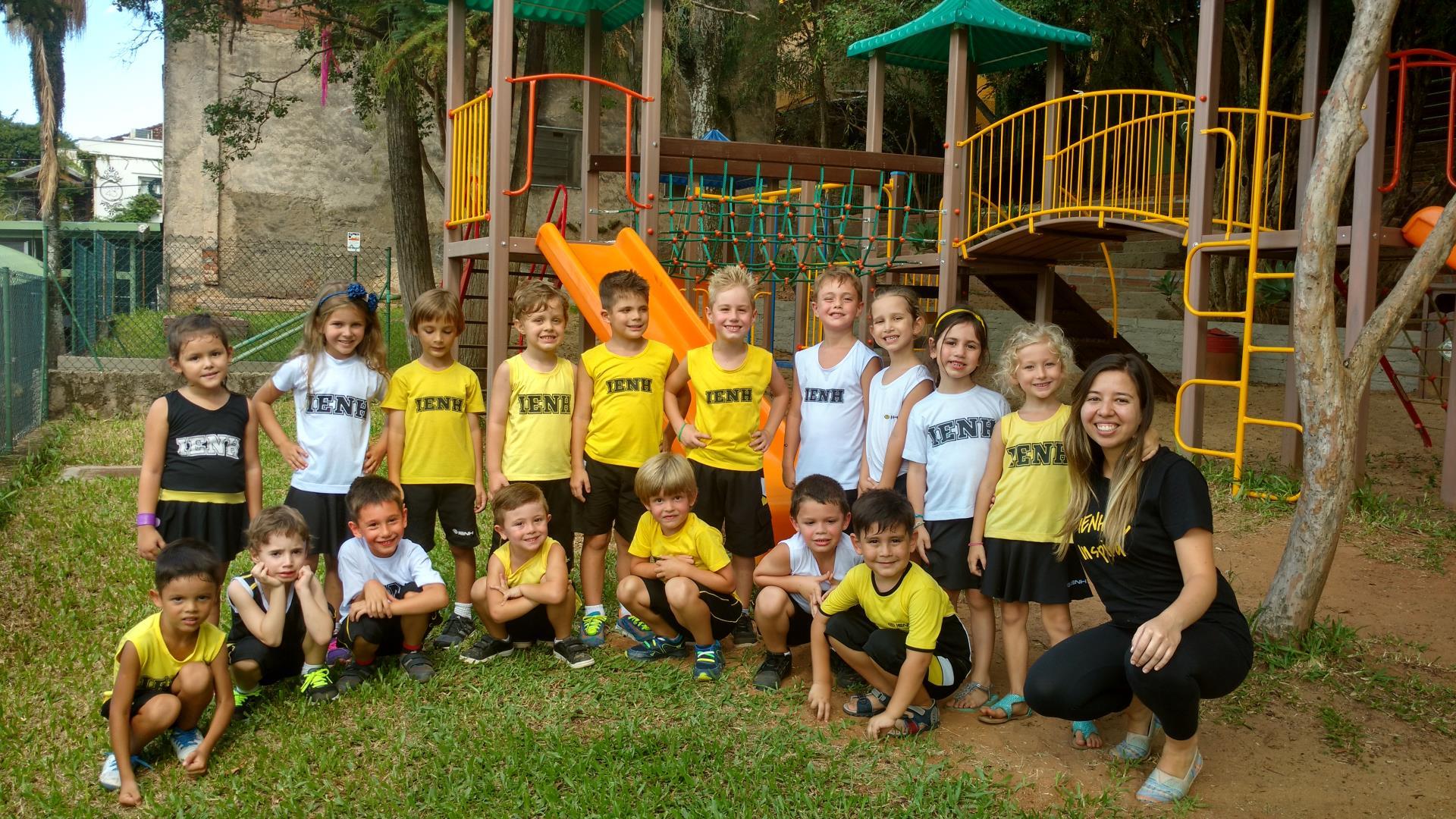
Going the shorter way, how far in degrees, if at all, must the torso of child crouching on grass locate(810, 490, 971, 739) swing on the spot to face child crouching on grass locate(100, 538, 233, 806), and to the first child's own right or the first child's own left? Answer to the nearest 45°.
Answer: approximately 45° to the first child's own right

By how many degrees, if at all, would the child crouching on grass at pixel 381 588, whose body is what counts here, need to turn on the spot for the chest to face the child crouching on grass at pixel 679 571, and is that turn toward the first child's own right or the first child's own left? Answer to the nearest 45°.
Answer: approximately 90° to the first child's own left

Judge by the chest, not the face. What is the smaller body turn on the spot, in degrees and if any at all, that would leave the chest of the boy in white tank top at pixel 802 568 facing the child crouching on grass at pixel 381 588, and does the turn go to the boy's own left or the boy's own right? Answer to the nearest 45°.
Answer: approximately 90° to the boy's own right

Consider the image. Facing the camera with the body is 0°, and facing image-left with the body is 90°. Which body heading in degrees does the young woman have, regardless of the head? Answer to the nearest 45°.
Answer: approximately 45°
